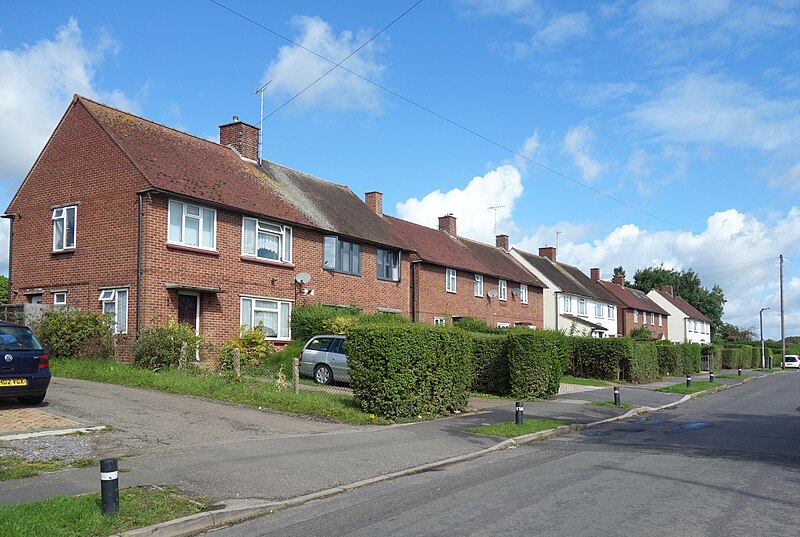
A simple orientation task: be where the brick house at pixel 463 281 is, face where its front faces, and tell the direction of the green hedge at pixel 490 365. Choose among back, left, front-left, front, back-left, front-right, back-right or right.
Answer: front-right

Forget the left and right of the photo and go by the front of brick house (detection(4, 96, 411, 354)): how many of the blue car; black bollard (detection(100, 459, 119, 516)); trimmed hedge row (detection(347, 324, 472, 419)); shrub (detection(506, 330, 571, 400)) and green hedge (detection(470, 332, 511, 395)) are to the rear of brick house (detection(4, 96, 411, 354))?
0

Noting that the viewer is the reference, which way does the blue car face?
facing away from the viewer

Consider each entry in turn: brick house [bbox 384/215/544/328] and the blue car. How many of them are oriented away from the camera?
1

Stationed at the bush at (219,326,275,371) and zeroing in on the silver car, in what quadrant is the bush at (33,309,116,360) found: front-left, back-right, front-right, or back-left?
back-right

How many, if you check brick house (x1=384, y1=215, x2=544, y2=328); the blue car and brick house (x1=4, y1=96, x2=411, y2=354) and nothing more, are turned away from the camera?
1

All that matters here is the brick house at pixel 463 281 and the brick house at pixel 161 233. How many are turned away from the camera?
0

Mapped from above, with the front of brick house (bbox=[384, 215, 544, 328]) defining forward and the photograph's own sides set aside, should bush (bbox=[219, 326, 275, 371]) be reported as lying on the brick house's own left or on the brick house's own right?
on the brick house's own right

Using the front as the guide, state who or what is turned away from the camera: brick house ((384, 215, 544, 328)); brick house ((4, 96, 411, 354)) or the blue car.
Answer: the blue car

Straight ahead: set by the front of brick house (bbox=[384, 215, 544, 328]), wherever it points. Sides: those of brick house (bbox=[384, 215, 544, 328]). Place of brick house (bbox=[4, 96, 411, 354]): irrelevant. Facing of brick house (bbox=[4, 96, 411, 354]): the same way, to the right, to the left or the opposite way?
the same way

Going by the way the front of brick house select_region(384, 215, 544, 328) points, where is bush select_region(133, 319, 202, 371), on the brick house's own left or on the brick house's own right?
on the brick house's own right

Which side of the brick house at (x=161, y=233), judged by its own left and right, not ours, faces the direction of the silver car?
front

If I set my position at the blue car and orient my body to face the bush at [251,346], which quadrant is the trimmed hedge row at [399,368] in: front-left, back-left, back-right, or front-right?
front-right

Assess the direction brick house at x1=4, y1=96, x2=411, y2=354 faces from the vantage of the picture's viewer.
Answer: facing the viewer and to the right of the viewer

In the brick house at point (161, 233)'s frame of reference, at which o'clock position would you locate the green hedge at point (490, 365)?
The green hedge is roughly at 11 o'clock from the brick house.

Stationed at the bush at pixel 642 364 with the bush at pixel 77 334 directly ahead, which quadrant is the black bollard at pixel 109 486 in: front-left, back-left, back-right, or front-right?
front-left

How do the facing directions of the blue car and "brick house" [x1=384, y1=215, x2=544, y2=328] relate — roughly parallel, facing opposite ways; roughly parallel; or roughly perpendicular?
roughly parallel, facing opposite ways

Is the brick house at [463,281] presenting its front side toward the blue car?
no

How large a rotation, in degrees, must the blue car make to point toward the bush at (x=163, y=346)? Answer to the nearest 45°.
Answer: approximately 45° to its right
